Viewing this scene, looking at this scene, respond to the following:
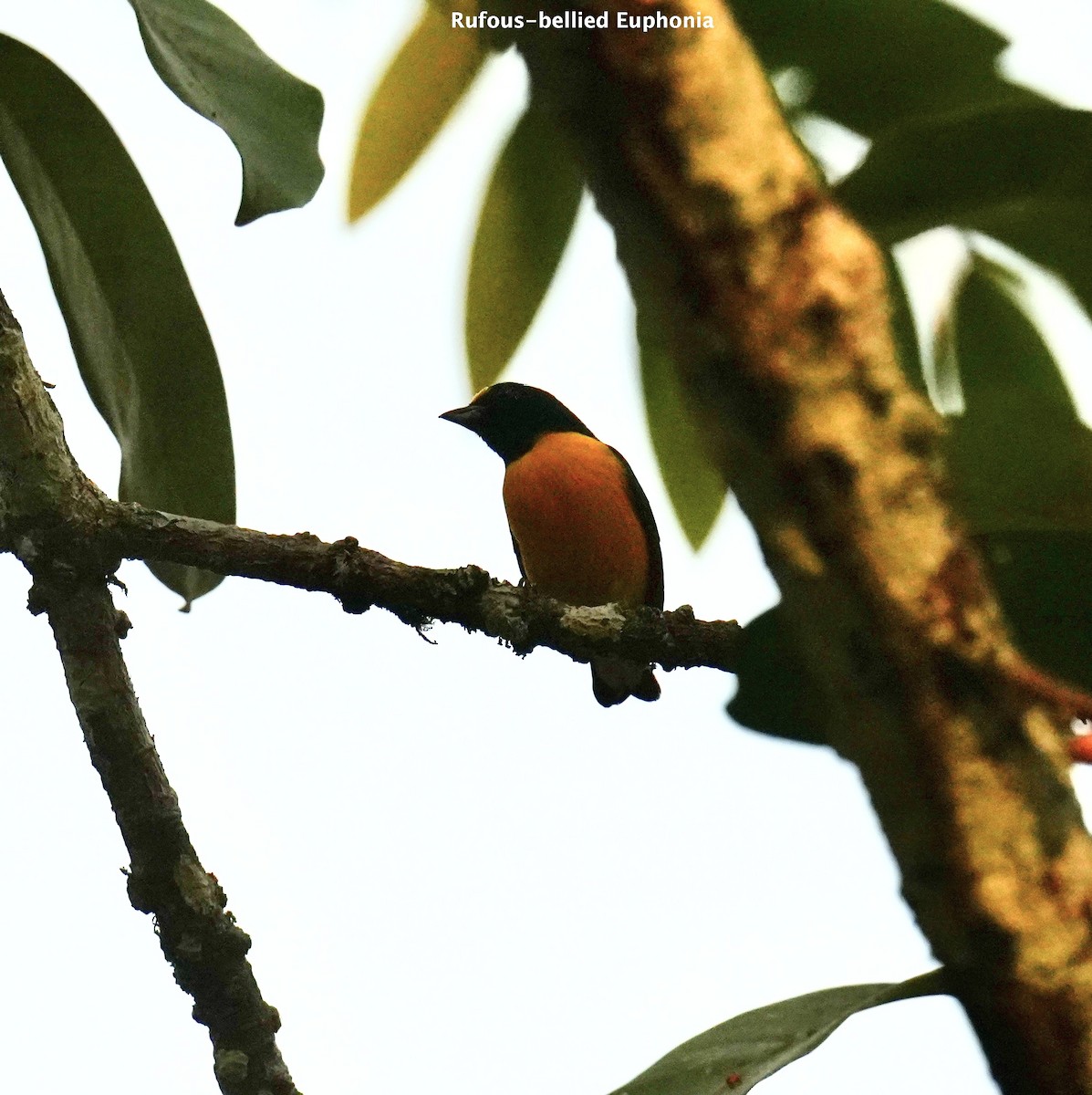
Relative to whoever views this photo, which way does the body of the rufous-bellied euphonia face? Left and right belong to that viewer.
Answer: facing the viewer and to the left of the viewer
